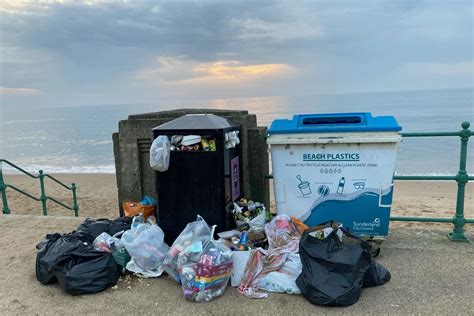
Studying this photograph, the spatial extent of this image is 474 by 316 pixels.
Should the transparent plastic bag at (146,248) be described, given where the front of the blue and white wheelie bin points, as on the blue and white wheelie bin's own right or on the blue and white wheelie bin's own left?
on the blue and white wheelie bin's own right

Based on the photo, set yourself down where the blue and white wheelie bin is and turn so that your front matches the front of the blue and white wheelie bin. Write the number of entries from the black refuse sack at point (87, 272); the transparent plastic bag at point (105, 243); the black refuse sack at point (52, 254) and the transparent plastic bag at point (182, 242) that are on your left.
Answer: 0

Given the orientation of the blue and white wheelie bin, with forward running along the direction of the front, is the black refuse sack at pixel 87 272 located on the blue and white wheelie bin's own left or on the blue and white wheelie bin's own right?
on the blue and white wheelie bin's own right

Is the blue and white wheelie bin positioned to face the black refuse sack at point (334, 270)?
yes

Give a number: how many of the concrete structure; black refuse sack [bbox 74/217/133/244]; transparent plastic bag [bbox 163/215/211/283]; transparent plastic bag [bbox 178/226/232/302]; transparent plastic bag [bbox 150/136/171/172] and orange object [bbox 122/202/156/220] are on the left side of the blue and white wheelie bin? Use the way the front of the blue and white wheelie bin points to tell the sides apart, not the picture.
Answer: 0

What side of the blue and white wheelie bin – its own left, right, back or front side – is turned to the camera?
front

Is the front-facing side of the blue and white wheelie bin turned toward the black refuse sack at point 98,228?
no

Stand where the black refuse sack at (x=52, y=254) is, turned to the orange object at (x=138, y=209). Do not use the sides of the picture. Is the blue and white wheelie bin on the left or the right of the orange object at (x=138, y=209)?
right

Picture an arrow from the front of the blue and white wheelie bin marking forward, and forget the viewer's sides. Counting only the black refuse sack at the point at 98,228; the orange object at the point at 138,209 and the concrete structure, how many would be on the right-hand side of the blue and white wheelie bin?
3

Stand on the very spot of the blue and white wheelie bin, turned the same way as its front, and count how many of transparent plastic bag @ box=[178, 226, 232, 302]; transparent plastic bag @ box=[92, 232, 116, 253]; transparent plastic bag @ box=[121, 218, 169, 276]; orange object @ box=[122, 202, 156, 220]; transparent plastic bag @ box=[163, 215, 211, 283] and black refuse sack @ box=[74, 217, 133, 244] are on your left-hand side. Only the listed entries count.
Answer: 0

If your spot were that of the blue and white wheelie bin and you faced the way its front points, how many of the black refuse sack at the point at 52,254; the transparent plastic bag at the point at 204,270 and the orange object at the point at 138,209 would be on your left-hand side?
0

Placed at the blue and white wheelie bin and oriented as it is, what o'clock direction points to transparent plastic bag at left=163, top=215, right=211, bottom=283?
The transparent plastic bag is roughly at 2 o'clock from the blue and white wheelie bin.

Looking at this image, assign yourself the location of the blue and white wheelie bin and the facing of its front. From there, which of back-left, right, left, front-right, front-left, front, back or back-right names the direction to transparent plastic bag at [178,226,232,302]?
front-right

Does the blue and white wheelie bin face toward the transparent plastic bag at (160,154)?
no

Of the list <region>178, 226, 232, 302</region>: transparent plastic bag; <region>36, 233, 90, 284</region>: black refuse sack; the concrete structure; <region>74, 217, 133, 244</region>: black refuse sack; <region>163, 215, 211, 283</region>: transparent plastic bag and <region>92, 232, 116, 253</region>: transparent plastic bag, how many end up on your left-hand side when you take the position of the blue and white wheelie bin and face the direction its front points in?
0

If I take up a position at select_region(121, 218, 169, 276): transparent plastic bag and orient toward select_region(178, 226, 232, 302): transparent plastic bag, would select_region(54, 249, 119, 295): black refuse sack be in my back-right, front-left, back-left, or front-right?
back-right

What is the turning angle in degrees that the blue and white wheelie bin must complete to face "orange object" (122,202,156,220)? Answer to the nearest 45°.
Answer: approximately 90° to its right
